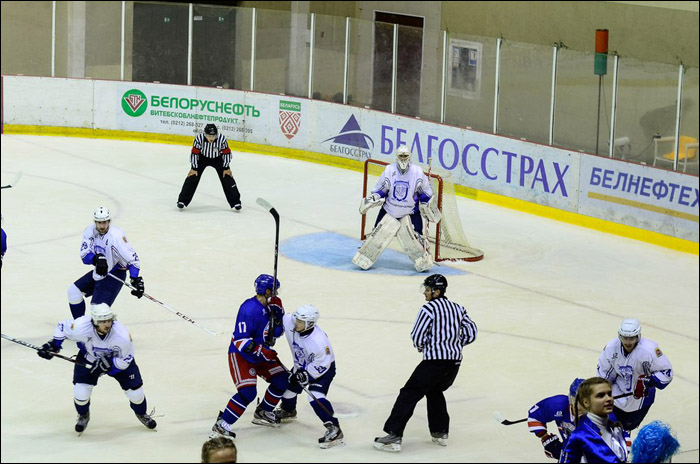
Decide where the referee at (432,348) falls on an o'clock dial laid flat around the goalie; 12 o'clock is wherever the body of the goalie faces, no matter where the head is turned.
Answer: The referee is roughly at 12 o'clock from the goalie.

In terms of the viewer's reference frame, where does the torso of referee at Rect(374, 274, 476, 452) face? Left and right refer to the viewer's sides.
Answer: facing away from the viewer and to the left of the viewer

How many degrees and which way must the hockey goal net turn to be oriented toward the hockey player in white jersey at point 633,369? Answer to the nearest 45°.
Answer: approximately 45° to its left

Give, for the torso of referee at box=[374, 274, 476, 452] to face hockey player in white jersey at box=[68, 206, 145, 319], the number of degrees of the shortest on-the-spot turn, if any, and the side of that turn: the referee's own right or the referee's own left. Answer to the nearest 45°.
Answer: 0° — they already face them

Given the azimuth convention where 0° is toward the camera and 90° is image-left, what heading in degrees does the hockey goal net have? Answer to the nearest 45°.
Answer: approximately 45°

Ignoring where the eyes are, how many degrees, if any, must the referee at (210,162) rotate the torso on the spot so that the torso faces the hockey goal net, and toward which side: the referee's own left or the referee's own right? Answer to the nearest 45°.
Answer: approximately 45° to the referee's own left

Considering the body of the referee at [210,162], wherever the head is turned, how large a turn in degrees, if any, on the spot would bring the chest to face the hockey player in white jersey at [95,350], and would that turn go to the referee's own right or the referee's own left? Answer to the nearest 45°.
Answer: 0° — they already face them
